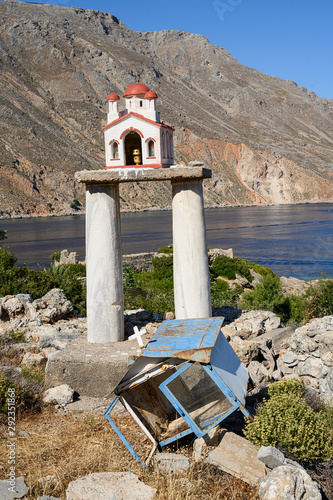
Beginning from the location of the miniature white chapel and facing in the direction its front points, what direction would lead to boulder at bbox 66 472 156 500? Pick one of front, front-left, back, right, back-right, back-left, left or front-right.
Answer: front

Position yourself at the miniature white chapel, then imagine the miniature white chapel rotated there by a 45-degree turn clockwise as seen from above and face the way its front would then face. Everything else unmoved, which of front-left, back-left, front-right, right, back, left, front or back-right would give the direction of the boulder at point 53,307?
right

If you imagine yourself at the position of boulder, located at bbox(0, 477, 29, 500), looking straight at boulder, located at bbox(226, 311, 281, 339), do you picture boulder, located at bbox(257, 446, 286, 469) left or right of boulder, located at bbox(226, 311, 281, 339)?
right

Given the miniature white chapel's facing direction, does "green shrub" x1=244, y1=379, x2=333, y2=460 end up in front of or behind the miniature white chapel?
in front

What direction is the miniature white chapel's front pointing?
toward the camera

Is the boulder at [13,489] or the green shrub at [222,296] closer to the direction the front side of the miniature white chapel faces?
the boulder

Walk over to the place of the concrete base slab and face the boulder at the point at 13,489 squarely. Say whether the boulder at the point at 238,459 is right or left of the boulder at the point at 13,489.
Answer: left

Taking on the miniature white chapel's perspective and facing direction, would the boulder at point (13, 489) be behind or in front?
in front

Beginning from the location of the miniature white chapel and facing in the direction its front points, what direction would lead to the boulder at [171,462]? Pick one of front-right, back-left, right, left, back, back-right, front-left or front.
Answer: front

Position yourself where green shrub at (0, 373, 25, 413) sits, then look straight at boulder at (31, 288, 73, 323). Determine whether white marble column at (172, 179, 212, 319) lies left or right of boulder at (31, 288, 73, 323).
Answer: right
